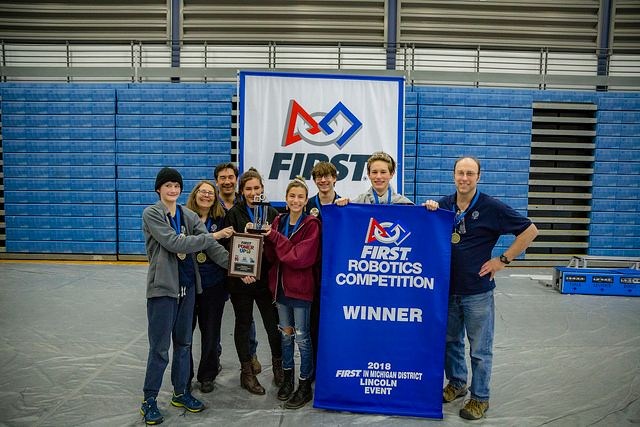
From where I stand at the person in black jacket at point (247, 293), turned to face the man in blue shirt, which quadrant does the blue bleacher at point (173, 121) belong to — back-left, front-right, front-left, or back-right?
back-left

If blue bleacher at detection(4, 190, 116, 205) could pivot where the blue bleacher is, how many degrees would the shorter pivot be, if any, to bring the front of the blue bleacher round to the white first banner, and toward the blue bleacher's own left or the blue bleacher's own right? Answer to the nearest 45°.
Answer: approximately 45° to the blue bleacher's own left

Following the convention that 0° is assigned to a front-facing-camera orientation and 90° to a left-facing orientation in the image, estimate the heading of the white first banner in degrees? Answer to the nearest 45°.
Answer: approximately 0°

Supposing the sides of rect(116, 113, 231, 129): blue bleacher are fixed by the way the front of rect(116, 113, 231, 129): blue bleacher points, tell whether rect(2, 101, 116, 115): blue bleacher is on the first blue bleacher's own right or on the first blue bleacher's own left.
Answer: on the first blue bleacher's own right
